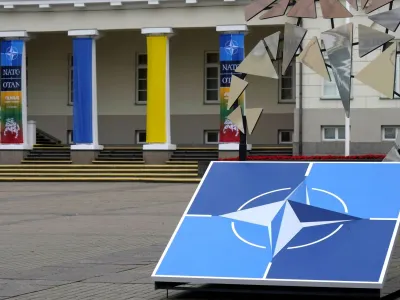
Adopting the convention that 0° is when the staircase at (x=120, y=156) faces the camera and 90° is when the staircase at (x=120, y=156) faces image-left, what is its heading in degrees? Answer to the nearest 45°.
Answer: approximately 0°

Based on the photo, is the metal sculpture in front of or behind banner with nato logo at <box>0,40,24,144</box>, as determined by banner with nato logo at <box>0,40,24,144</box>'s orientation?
in front

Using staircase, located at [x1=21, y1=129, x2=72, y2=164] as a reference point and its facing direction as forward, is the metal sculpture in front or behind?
in front

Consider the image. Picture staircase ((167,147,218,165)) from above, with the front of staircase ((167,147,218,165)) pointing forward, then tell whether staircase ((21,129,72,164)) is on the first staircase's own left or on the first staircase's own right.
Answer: on the first staircase's own right

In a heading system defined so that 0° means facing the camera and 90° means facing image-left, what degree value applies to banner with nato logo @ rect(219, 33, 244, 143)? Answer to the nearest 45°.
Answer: approximately 0°

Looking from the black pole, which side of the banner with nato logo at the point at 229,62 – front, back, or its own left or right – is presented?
front

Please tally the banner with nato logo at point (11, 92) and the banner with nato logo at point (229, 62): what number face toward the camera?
2
